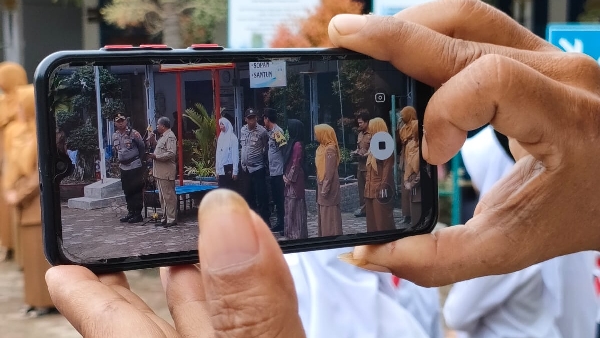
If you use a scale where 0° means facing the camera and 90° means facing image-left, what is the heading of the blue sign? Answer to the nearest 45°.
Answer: approximately 0°

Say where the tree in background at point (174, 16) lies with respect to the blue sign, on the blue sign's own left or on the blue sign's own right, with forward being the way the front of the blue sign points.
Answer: on the blue sign's own right

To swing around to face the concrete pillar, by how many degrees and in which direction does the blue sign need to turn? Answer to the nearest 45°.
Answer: approximately 135° to its right

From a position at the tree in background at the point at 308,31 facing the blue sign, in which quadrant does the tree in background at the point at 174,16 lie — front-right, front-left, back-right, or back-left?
back-left

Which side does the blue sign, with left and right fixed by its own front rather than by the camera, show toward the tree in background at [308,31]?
right
